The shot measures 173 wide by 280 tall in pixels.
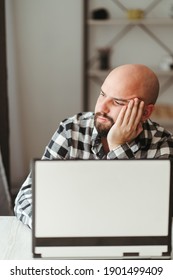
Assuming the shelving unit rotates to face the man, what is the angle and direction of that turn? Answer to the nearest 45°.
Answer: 0° — it already faces them

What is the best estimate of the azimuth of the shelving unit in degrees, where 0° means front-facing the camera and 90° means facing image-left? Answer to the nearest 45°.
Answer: approximately 0°
